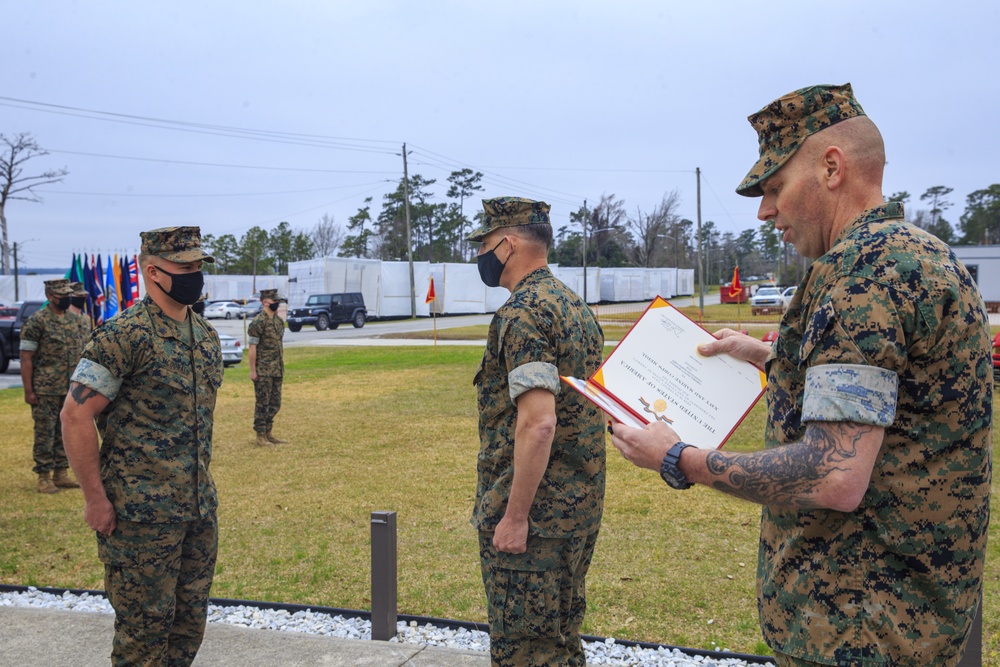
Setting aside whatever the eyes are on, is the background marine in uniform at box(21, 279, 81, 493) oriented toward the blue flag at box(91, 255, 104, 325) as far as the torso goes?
no

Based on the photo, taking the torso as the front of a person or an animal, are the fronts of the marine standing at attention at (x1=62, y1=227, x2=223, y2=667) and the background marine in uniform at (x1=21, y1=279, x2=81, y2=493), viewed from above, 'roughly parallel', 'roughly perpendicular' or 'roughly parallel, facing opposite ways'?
roughly parallel

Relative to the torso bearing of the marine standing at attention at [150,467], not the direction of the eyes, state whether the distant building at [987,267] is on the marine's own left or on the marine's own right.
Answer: on the marine's own left

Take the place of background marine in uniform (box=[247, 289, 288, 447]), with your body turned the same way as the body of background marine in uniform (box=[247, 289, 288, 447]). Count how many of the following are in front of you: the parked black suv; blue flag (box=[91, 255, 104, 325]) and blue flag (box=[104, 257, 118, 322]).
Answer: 0

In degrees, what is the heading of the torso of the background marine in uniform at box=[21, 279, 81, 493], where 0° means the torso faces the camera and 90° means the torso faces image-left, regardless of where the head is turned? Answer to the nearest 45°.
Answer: approximately 315°

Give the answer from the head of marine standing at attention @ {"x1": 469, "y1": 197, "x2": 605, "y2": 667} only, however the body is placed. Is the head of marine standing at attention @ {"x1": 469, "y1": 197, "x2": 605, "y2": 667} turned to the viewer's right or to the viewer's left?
to the viewer's left

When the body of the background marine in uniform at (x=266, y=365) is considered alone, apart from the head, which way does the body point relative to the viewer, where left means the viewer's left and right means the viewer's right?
facing the viewer and to the right of the viewer

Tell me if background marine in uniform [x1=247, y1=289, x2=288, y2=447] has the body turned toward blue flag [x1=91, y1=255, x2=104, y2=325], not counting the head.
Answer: no

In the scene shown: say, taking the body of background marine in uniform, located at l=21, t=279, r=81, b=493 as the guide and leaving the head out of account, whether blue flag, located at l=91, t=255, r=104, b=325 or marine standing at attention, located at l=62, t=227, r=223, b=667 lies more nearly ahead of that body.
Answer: the marine standing at attention

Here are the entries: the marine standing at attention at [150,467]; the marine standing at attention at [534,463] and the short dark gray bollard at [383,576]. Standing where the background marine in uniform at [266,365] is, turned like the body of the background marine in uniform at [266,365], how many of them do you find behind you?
0

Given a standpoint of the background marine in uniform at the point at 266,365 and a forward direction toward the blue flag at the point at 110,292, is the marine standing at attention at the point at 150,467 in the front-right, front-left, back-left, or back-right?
back-left

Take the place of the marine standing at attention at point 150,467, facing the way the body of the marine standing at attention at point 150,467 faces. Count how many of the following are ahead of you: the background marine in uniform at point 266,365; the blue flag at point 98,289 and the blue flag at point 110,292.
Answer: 0

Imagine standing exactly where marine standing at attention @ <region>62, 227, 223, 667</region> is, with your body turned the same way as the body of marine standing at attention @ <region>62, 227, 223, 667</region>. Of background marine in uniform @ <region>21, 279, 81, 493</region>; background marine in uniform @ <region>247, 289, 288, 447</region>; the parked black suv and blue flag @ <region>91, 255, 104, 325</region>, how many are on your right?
0
